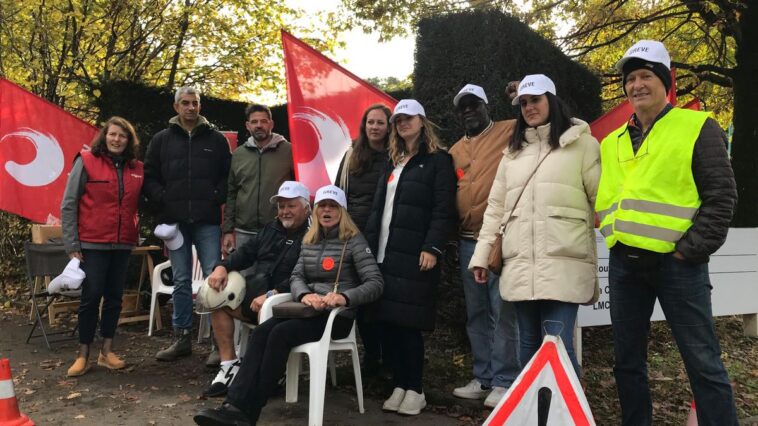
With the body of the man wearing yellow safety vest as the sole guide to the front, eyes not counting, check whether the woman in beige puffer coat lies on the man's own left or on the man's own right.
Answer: on the man's own right

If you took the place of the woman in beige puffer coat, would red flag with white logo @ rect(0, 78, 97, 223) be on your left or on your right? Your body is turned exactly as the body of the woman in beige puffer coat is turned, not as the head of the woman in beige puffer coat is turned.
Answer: on your right

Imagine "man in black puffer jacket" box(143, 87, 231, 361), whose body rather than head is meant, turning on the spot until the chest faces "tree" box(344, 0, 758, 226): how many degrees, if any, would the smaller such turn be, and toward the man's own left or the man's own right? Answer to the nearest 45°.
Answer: approximately 90° to the man's own left

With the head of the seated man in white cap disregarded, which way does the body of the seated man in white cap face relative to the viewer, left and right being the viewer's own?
facing the viewer and to the left of the viewer

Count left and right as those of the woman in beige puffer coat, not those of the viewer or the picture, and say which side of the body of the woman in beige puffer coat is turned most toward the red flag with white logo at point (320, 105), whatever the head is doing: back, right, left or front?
right

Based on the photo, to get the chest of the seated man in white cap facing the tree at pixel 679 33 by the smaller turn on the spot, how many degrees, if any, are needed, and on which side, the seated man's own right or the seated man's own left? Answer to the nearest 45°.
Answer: approximately 180°

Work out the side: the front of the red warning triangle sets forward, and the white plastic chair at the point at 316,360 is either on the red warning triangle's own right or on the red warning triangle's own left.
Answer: on the red warning triangle's own right

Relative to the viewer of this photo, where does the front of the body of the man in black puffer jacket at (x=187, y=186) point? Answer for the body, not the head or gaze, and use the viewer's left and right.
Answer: facing the viewer

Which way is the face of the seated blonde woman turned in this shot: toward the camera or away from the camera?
toward the camera

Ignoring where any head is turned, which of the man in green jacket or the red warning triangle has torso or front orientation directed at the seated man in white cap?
the man in green jacket

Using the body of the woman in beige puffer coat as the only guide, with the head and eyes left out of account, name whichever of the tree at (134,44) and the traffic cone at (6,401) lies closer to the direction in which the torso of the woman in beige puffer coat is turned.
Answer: the traffic cone

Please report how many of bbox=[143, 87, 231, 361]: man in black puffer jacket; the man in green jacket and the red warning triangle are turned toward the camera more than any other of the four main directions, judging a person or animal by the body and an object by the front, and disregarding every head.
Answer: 3

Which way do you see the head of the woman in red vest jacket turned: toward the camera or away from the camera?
toward the camera

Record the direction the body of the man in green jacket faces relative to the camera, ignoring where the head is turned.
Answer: toward the camera
